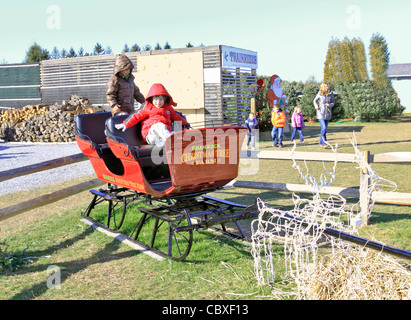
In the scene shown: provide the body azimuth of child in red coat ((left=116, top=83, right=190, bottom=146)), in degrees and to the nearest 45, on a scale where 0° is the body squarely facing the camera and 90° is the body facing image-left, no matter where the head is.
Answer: approximately 0°

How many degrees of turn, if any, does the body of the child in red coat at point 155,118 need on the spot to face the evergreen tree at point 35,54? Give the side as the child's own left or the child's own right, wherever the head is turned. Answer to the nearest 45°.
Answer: approximately 180°

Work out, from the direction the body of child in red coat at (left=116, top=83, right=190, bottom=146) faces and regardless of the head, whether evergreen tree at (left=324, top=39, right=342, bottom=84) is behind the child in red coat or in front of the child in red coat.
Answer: behind

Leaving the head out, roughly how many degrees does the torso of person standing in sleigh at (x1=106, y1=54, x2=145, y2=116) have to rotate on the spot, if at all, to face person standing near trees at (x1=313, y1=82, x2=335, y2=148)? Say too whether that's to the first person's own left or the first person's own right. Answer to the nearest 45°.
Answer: approximately 90° to the first person's own left

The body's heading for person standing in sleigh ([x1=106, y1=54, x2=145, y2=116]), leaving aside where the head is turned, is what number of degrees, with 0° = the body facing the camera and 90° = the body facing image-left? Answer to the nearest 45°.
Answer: approximately 315°

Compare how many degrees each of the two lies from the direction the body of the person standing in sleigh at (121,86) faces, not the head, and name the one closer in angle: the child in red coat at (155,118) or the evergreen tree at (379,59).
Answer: the child in red coat
